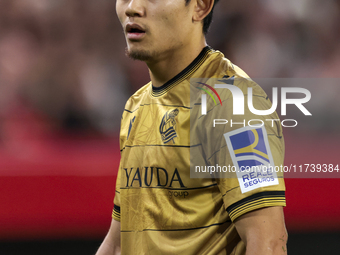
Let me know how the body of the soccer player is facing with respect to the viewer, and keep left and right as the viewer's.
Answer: facing the viewer and to the left of the viewer

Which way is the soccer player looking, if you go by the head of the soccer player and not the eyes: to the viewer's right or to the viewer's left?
to the viewer's left
